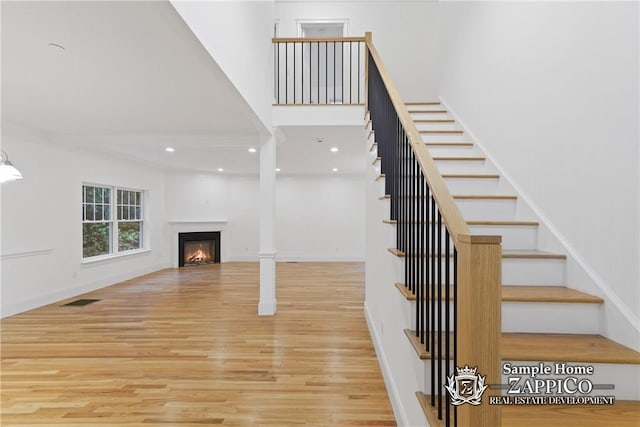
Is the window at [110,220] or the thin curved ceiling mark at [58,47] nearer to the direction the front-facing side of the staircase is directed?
the thin curved ceiling mark

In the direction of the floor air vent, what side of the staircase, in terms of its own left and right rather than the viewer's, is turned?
right

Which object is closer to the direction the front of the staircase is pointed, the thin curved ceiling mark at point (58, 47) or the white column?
the thin curved ceiling mark

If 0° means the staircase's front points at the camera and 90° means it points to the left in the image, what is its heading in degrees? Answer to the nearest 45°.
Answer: approximately 0°

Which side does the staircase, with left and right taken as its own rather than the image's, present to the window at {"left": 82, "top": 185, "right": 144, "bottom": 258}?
right

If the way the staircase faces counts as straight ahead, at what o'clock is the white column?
The white column is roughly at 4 o'clock from the staircase.
